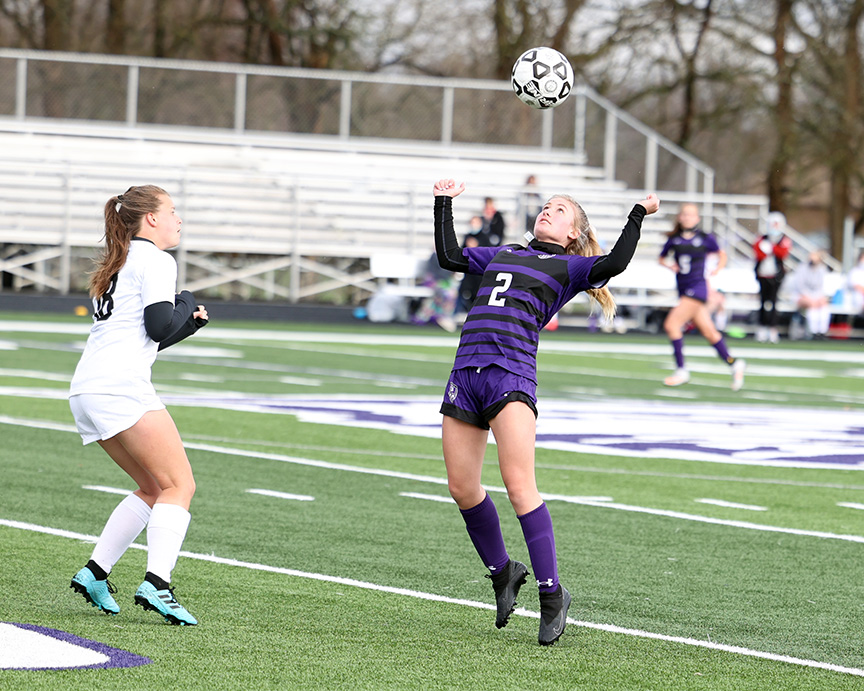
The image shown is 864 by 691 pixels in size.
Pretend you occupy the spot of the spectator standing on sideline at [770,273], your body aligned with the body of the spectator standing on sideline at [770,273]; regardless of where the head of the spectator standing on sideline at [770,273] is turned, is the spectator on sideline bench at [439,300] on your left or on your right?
on your right

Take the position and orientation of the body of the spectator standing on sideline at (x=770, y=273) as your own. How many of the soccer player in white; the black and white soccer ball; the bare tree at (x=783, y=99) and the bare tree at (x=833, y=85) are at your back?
2

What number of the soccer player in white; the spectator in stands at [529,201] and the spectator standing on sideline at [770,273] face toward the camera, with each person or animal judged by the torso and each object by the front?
2

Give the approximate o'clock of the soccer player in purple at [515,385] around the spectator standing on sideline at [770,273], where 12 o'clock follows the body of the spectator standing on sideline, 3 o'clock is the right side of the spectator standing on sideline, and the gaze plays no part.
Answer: The soccer player in purple is roughly at 12 o'clock from the spectator standing on sideline.

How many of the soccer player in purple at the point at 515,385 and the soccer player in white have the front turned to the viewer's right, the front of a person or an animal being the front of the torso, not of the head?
1

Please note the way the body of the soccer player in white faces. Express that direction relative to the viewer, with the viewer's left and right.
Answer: facing to the right of the viewer

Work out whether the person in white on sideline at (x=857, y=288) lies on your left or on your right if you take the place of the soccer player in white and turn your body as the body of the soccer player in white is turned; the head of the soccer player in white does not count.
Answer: on your left

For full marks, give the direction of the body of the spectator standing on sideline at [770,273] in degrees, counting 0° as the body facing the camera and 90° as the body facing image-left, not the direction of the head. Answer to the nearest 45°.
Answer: approximately 0°

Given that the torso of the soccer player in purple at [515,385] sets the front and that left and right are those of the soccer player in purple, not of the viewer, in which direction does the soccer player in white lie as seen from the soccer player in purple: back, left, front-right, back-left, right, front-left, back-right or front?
front-right

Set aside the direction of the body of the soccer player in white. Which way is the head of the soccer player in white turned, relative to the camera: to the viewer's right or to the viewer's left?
to the viewer's right

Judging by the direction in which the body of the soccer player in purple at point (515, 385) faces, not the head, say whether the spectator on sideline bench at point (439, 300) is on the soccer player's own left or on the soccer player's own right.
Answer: on the soccer player's own right
